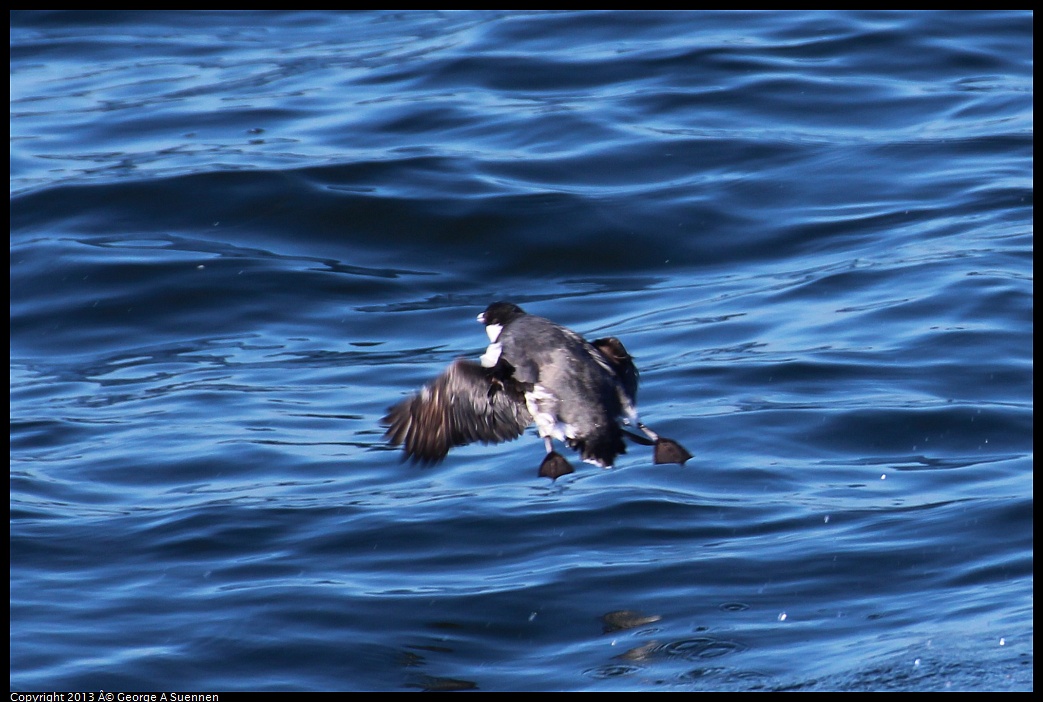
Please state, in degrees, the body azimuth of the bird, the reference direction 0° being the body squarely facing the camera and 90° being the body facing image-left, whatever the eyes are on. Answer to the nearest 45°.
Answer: approximately 135°
